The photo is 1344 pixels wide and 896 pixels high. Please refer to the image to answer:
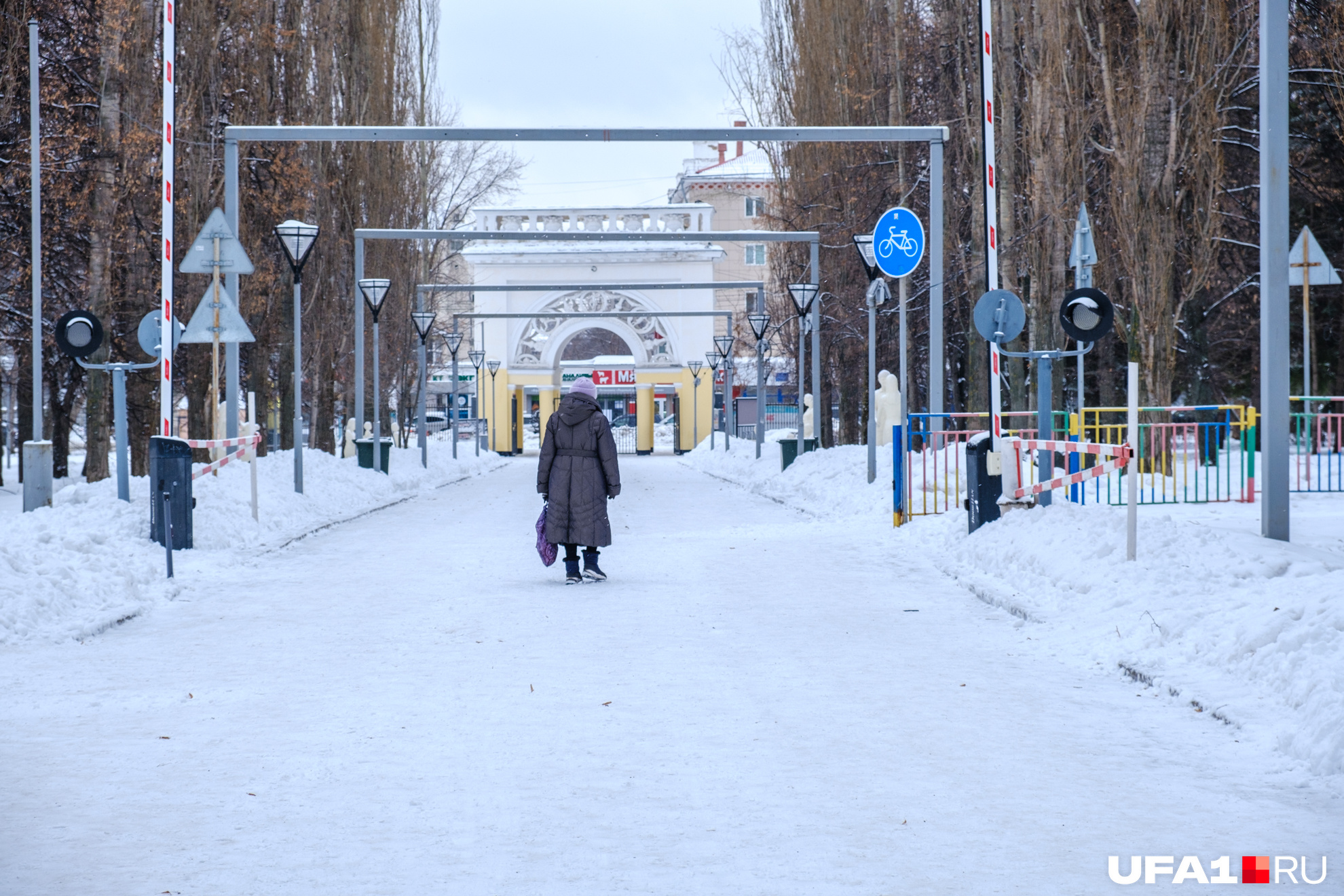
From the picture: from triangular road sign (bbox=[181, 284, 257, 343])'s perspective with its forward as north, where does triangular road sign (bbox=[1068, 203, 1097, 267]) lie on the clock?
triangular road sign (bbox=[1068, 203, 1097, 267]) is roughly at 4 o'clock from triangular road sign (bbox=[181, 284, 257, 343]).

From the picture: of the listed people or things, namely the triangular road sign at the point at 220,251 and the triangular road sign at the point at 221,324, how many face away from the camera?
2

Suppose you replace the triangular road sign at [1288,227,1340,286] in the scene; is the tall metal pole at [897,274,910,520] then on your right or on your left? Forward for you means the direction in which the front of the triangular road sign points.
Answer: on your left

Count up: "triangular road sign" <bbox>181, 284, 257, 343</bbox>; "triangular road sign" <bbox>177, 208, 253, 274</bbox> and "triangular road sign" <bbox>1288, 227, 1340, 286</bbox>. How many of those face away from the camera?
3

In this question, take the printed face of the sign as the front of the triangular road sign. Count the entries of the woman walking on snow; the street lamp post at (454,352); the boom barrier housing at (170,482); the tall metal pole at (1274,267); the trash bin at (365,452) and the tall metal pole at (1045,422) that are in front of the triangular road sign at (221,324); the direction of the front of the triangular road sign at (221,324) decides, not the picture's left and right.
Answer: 2

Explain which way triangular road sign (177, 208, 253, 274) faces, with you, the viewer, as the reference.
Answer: facing away from the viewer

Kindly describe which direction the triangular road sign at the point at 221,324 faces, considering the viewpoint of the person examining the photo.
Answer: facing away from the viewer

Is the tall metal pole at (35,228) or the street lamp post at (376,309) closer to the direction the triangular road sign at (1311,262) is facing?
the street lamp post

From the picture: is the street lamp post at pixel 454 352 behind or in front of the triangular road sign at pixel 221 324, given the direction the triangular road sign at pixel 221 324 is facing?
in front

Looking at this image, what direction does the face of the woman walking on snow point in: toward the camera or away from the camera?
away from the camera

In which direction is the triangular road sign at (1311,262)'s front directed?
away from the camera

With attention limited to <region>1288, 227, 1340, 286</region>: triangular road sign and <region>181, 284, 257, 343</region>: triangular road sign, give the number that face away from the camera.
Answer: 2
